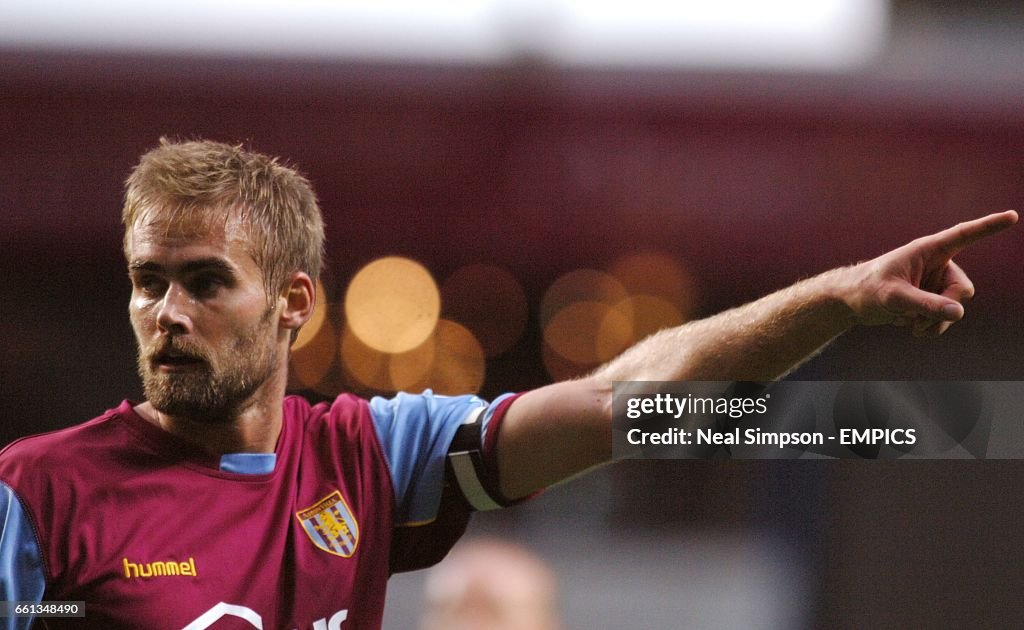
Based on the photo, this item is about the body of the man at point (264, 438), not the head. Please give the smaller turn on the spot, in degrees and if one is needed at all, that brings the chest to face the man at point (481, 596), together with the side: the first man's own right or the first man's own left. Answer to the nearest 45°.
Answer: approximately 180°

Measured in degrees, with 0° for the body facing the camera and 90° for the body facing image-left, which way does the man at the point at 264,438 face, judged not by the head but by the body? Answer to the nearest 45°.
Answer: approximately 0°

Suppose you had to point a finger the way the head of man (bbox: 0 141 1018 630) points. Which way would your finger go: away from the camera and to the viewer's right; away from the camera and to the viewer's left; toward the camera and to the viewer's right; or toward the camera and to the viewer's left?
toward the camera and to the viewer's left
